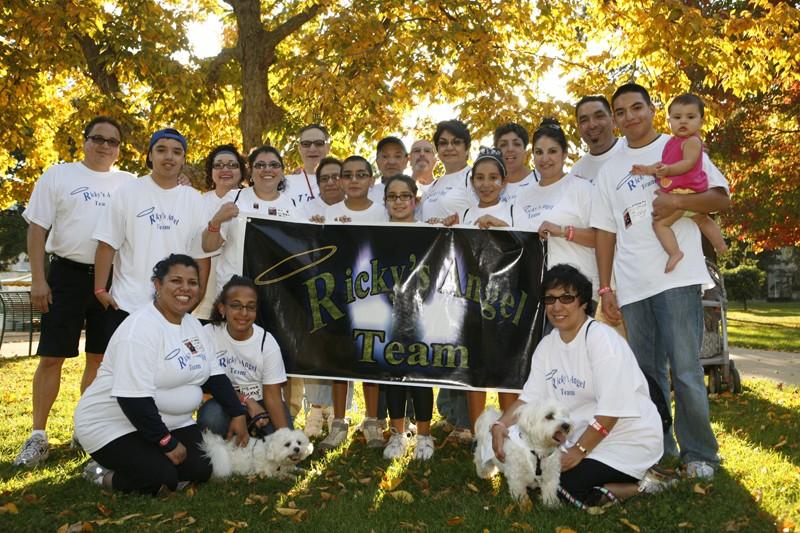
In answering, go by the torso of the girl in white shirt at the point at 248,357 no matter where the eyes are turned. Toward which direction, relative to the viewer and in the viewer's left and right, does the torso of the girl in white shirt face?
facing the viewer

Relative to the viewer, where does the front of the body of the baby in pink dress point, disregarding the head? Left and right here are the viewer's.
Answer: facing the viewer and to the left of the viewer

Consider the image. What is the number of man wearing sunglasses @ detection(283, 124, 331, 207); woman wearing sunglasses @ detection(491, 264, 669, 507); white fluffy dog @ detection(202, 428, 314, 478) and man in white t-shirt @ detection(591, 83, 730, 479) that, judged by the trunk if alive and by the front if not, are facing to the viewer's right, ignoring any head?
1

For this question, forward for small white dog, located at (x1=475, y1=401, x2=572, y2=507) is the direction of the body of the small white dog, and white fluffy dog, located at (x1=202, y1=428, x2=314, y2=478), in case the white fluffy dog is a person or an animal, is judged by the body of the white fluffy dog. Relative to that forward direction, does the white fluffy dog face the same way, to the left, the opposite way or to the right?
to the left

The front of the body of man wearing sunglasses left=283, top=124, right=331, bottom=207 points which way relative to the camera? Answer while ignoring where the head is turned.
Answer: toward the camera

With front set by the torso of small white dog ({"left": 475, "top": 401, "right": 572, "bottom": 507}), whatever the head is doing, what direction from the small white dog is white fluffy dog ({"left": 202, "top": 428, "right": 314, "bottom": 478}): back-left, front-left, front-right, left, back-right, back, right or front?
back-right

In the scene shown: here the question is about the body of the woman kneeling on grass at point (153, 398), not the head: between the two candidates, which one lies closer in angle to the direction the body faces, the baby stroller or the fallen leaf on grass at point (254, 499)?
the fallen leaf on grass

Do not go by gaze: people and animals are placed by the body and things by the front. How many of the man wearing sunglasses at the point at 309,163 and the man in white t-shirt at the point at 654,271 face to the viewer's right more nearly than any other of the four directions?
0

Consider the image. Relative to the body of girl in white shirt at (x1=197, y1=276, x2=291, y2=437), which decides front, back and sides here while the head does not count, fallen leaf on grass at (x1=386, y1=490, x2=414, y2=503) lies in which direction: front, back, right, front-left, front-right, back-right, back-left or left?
front-left

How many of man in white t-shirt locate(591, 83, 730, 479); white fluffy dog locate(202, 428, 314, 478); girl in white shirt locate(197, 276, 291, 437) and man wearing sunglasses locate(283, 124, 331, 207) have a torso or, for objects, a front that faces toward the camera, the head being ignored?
3

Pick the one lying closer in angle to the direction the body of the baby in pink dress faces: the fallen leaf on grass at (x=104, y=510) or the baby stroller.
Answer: the fallen leaf on grass

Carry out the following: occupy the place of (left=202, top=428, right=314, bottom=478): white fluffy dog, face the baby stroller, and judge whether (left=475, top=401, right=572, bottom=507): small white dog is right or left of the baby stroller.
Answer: right
